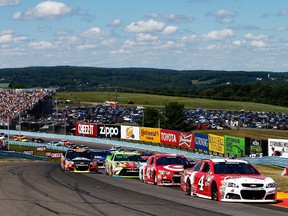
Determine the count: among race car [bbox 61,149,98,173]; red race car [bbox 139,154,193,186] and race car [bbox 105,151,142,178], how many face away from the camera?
0

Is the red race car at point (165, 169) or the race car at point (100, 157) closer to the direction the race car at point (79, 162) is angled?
the red race car

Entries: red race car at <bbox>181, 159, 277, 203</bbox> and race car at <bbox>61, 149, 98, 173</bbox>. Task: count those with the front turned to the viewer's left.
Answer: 0

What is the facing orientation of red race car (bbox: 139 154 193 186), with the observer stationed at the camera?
facing the viewer and to the right of the viewer

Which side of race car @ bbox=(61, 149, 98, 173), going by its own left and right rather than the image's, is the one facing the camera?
front

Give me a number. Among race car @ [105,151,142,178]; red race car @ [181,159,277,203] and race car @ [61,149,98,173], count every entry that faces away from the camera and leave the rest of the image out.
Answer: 0

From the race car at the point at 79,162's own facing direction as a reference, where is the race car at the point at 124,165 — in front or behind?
in front

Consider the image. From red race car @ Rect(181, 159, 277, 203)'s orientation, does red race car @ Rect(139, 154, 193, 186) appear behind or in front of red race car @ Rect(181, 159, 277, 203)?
behind

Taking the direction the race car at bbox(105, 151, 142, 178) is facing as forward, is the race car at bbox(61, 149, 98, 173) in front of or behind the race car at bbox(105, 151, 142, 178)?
behind

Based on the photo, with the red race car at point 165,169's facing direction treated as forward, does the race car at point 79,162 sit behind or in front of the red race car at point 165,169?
behind
